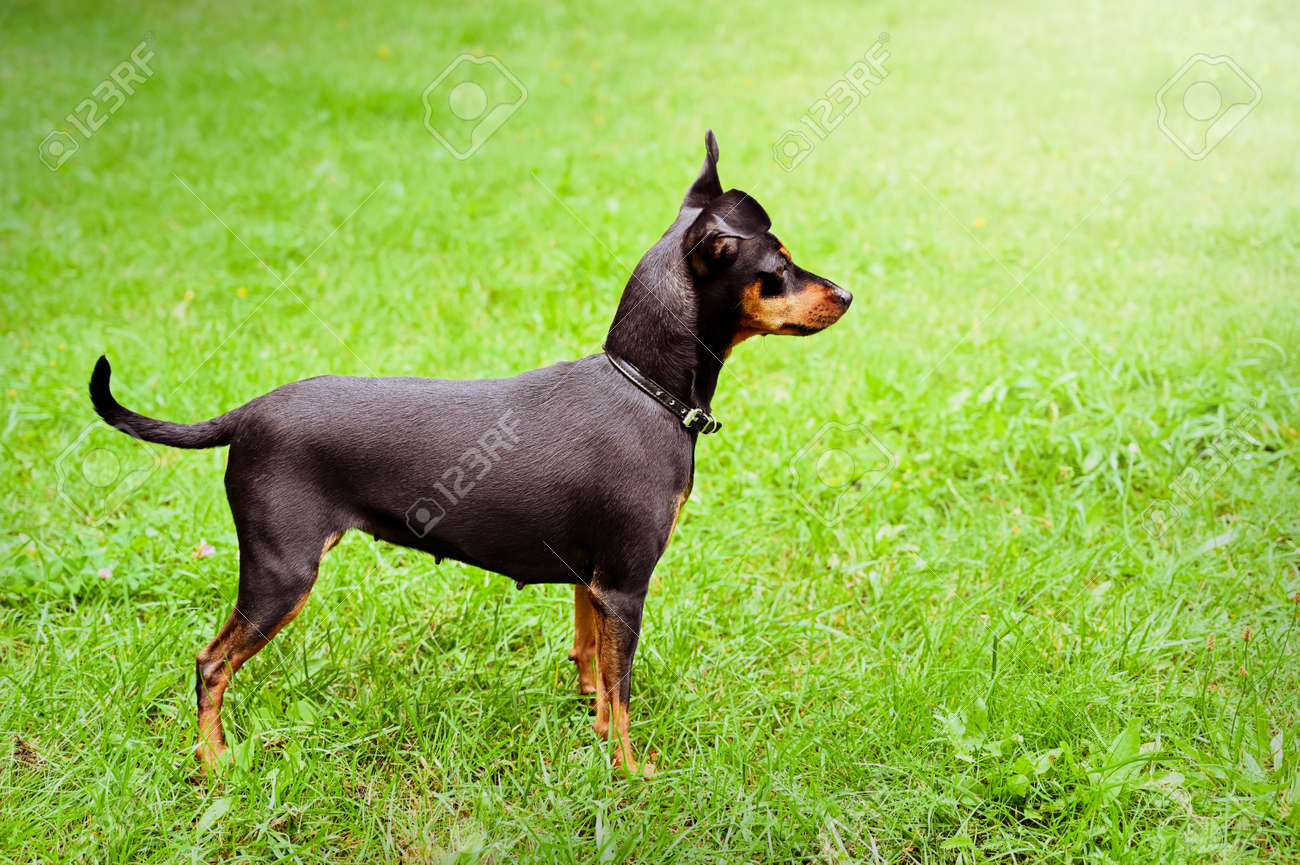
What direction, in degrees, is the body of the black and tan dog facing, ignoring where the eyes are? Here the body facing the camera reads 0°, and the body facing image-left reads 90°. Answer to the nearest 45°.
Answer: approximately 270°
